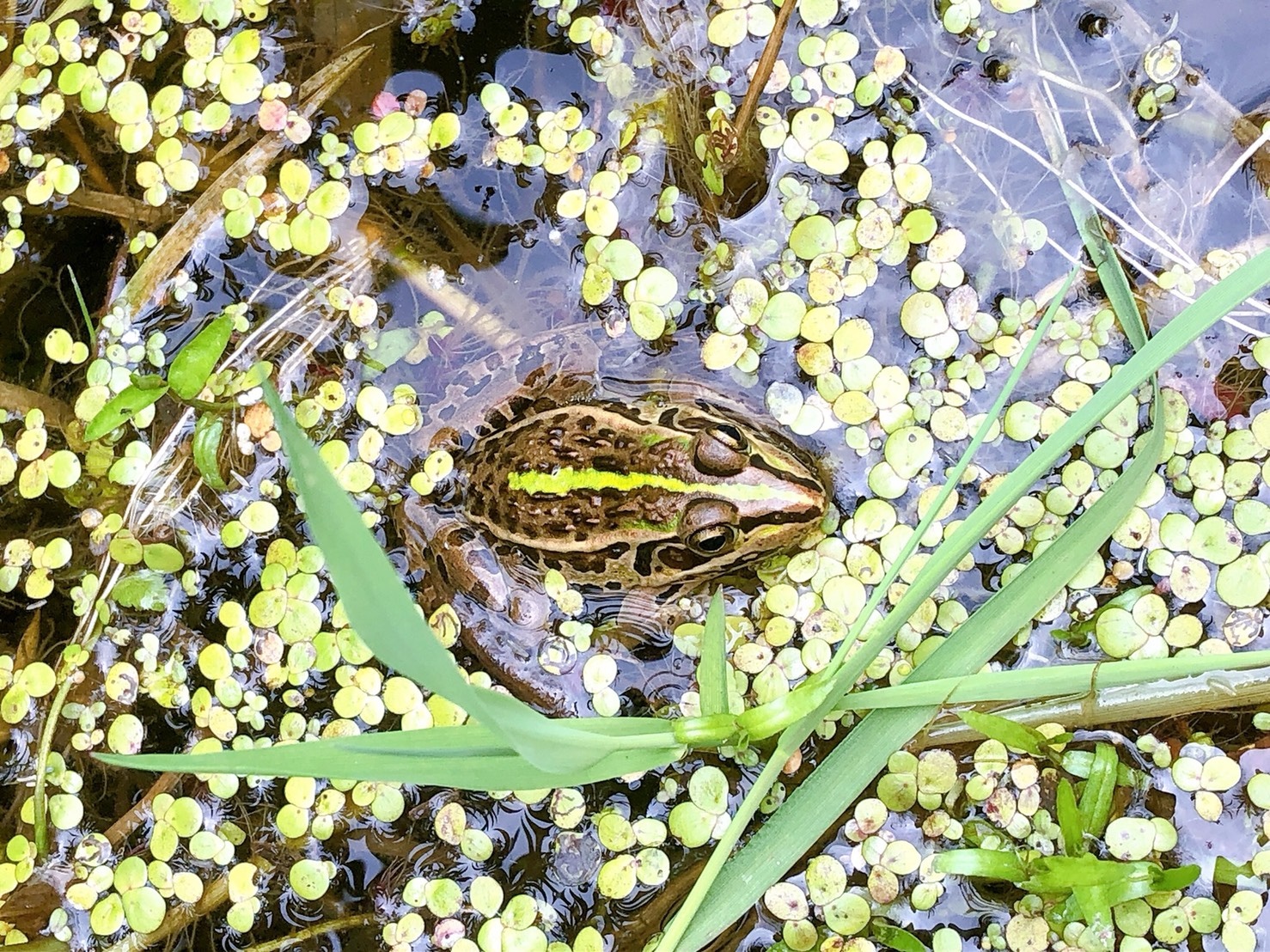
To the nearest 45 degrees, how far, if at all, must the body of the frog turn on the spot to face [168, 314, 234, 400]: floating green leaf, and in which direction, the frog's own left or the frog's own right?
approximately 180°

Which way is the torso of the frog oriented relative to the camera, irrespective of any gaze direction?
to the viewer's right

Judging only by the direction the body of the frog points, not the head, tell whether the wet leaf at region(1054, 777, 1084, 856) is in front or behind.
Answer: in front

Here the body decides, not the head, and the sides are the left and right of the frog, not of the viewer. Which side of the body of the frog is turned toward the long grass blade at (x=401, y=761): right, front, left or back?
right

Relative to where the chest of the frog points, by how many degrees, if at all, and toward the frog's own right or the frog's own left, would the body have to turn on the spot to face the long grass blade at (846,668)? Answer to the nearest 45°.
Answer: approximately 45° to the frog's own right

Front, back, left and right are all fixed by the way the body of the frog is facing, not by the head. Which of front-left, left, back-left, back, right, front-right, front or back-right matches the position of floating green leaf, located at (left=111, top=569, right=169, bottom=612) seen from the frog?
back

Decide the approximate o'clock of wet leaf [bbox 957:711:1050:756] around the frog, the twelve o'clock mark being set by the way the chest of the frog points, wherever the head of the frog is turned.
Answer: The wet leaf is roughly at 1 o'clock from the frog.

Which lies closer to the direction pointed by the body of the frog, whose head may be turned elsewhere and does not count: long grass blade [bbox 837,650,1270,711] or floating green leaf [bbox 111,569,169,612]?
the long grass blade

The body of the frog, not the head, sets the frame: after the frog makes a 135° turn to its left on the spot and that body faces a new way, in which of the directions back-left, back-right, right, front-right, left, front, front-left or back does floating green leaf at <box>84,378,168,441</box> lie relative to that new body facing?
front-left
